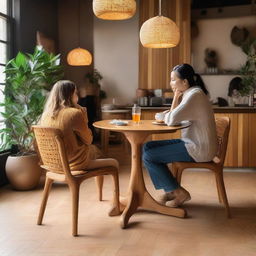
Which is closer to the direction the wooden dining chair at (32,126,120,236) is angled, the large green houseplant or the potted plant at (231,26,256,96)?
the potted plant

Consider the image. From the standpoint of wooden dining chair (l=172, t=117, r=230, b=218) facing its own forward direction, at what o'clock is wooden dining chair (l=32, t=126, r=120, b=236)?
wooden dining chair (l=32, t=126, r=120, b=236) is roughly at 11 o'clock from wooden dining chair (l=172, t=117, r=230, b=218).

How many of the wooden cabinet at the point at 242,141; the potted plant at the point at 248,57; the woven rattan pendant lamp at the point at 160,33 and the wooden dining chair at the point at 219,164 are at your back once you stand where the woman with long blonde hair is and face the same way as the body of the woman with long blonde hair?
0

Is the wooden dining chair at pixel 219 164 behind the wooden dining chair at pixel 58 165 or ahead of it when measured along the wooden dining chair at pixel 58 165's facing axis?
ahead

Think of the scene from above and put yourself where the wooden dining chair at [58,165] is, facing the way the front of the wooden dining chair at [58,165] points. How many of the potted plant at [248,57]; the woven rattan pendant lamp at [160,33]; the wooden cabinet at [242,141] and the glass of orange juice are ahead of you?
4

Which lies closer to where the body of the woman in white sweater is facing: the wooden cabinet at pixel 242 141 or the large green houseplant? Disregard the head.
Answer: the large green houseplant

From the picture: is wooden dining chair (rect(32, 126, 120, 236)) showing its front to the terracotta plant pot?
no

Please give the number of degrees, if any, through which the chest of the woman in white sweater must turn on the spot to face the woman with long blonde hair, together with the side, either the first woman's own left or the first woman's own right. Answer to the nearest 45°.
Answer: approximately 45° to the first woman's own left

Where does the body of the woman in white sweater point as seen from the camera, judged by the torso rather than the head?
to the viewer's left

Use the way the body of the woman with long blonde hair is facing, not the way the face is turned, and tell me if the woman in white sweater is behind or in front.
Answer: in front

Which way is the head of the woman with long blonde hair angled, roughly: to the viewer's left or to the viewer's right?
to the viewer's right

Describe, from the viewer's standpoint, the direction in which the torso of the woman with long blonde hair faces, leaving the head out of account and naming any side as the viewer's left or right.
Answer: facing away from the viewer and to the right of the viewer

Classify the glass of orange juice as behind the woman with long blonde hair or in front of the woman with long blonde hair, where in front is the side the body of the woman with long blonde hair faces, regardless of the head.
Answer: in front

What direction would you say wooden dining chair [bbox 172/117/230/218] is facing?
to the viewer's left

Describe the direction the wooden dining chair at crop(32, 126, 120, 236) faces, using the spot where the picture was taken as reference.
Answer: facing away from the viewer and to the right of the viewer
